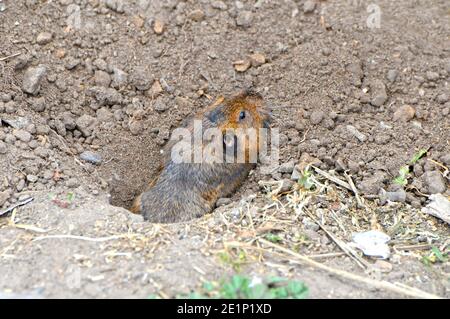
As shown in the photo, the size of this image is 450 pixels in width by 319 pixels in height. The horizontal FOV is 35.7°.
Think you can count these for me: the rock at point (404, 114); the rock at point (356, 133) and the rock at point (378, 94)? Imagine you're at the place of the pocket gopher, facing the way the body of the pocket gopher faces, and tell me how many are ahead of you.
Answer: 3

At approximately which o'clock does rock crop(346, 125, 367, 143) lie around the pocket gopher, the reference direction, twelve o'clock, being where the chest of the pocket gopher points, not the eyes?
The rock is roughly at 12 o'clock from the pocket gopher.

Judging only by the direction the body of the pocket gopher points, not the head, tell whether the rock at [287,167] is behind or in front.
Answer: in front

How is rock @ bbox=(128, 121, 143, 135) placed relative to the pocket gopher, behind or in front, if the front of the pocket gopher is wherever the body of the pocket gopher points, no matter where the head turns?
behind

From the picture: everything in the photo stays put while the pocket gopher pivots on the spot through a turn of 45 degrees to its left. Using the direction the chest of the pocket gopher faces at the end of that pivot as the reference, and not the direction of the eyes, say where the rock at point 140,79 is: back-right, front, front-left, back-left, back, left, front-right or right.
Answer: left

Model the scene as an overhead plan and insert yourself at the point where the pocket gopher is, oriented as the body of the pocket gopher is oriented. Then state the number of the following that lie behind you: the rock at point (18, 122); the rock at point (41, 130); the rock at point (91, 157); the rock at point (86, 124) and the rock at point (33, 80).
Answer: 5

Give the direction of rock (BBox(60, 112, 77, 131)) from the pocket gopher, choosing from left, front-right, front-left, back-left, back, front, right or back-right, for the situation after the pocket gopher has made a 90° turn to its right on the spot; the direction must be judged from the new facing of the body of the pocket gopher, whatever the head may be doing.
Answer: right

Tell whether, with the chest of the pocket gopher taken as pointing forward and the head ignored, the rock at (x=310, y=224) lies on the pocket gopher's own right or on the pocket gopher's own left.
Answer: on the pocket gopher's own right

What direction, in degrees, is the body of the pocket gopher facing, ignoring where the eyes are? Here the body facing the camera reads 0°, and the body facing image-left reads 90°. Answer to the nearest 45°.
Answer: approximately 270°

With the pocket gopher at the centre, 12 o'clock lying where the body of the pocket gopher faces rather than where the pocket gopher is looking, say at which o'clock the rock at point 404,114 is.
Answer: The rock is roughly at 12 o'clock from the pocket gopher.

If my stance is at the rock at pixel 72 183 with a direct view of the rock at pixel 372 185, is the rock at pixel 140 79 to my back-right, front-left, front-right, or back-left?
front-left

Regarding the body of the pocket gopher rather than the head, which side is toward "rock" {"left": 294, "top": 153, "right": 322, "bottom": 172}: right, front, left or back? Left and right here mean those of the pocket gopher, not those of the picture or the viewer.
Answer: front

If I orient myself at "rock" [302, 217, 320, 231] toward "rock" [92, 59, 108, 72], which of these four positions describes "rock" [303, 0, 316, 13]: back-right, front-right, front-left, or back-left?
front-right

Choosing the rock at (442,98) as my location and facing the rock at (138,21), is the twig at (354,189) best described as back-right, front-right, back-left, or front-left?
front-left
